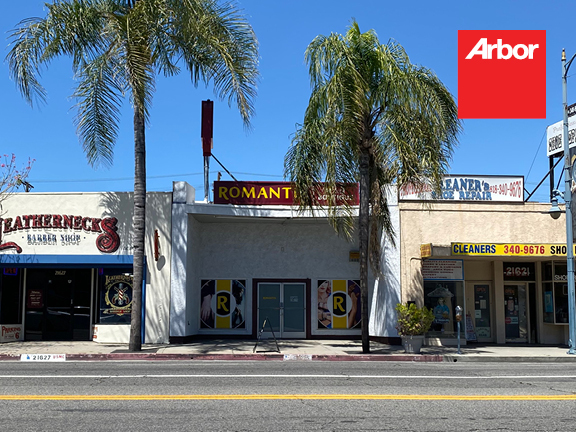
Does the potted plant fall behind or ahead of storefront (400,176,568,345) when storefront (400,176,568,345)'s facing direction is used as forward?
ahead

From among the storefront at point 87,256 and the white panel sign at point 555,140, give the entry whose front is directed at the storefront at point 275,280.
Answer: the white panel sign

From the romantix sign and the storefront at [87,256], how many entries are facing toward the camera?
2

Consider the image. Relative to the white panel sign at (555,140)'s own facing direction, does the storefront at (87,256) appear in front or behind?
in front

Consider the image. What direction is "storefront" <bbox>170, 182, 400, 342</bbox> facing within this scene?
toward the camera

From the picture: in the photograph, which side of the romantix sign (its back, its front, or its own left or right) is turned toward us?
front

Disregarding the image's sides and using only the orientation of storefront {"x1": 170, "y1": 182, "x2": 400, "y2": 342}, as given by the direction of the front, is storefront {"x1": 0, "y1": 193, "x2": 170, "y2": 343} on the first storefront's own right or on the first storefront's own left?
on the first storefront's own right

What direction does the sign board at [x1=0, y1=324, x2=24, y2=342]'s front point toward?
toward the camera
